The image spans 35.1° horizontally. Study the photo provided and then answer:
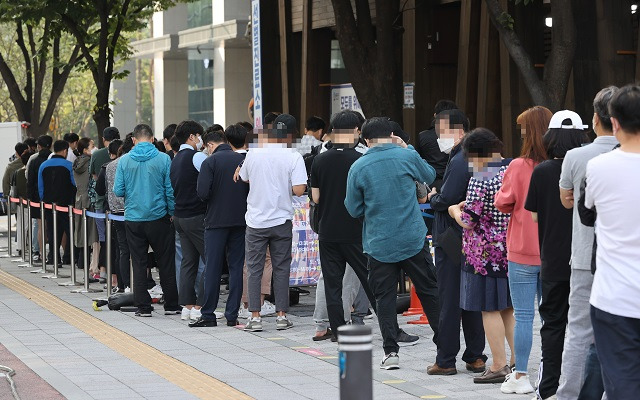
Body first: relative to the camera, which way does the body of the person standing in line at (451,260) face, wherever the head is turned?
to the viewer's left

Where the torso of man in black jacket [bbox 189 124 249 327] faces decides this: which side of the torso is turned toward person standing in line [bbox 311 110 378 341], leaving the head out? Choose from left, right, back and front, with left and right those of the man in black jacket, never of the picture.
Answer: back

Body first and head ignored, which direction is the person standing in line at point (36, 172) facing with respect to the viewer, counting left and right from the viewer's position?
facing away from the viewer

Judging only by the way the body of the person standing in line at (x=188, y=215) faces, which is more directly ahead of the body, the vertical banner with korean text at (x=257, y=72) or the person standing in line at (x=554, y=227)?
the vertical banner with korean text

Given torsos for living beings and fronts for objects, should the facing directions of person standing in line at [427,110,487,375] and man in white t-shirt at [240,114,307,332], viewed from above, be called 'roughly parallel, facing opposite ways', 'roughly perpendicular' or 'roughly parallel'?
roughly perpendicular

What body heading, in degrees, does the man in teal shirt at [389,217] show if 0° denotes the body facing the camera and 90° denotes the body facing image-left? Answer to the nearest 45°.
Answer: approximately 180°

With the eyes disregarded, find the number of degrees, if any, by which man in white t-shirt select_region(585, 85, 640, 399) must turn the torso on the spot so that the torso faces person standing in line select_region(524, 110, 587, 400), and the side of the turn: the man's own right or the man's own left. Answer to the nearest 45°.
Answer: approximately 45° to the man's own right

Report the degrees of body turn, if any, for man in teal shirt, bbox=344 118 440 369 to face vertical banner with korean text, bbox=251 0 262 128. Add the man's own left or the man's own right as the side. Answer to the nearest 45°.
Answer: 0° — they already face it

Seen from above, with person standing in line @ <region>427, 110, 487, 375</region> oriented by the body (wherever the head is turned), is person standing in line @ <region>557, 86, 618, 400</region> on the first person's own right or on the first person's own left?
on the first person's own left

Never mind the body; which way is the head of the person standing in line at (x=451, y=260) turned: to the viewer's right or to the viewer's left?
to the viewer's left
